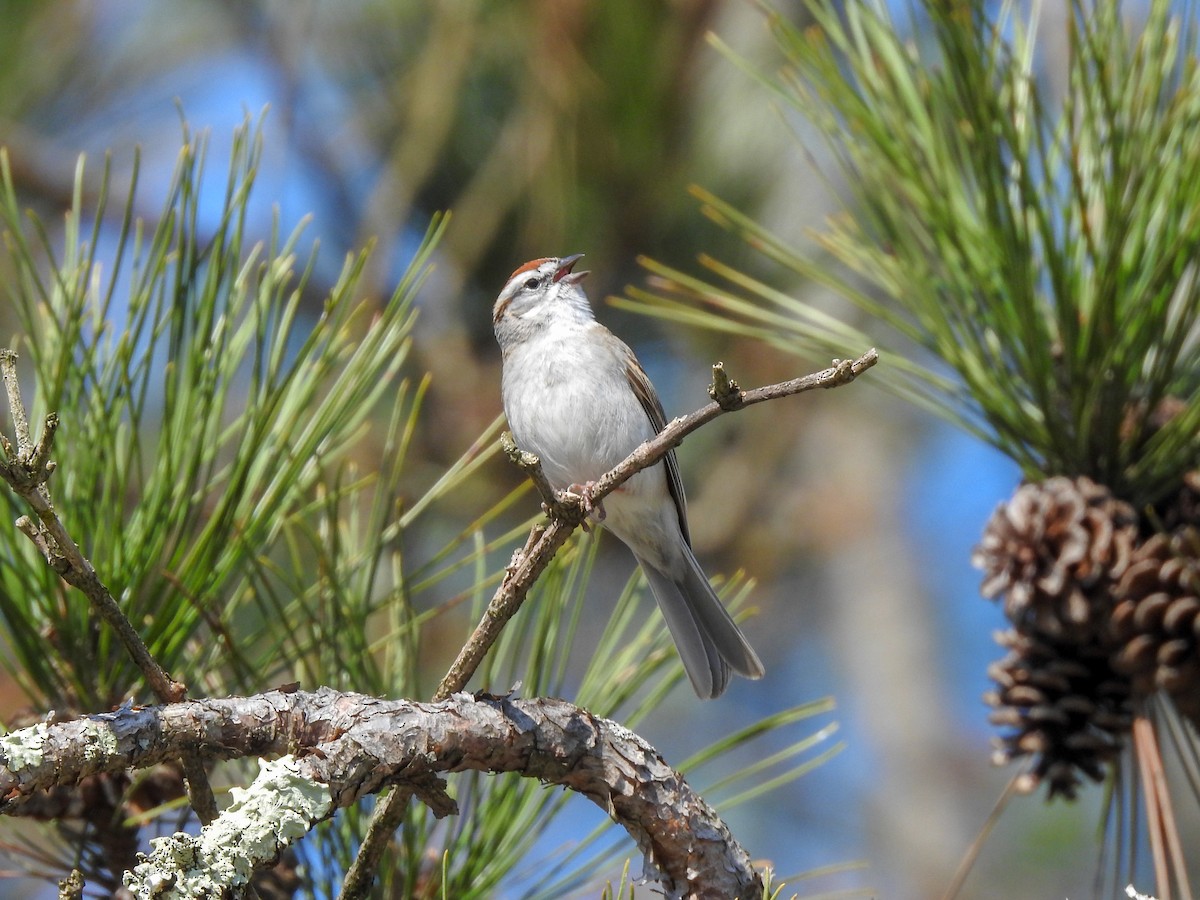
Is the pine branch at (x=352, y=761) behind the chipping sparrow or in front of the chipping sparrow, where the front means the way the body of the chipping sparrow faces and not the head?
in front

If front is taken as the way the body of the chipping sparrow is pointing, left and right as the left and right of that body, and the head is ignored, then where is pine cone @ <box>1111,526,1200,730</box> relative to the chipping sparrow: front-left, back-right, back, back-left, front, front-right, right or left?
left

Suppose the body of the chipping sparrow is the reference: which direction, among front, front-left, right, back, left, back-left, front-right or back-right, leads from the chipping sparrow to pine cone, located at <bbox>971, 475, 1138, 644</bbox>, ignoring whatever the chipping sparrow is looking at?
left

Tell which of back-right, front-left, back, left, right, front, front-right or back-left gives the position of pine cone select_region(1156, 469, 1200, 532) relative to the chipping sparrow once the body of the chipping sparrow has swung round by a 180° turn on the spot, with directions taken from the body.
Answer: right
